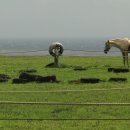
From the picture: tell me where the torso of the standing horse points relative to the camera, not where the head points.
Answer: to the viewer's left
